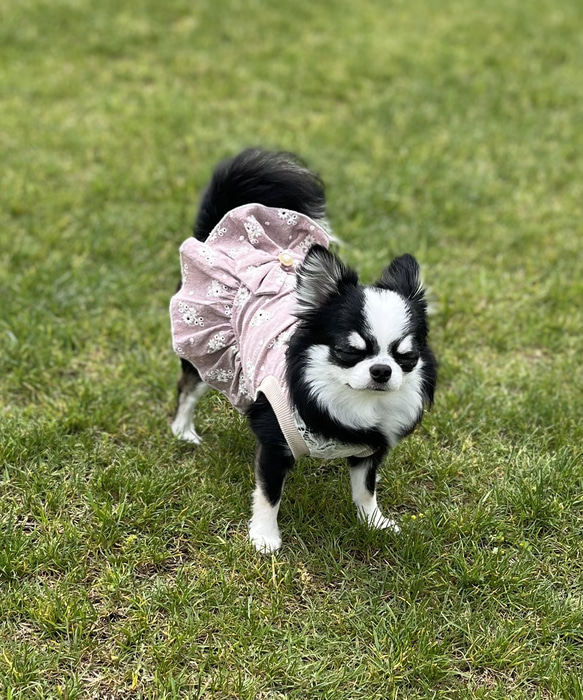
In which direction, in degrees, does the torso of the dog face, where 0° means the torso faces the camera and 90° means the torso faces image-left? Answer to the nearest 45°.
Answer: approximately 315°
